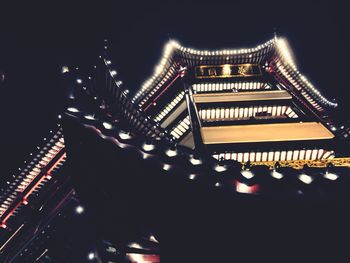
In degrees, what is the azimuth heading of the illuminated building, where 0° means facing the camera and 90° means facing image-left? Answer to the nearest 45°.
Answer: approximately 0°
